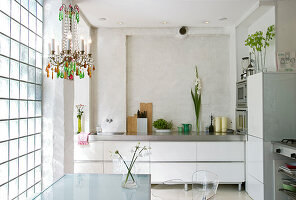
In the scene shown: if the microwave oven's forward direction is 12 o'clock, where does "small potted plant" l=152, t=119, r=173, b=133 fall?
The small potted plant is roughly at 12 o'clock from the microwave oven.

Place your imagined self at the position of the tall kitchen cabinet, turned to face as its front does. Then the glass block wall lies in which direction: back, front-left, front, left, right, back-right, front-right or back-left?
front-left

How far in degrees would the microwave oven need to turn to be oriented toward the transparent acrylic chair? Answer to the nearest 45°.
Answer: approximately 90° to its left

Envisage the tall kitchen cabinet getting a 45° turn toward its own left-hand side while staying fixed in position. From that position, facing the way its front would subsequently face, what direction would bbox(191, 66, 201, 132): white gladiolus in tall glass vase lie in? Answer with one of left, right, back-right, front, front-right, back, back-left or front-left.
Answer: right

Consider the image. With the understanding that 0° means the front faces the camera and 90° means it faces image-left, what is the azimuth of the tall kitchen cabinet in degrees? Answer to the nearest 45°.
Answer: approximately 90°

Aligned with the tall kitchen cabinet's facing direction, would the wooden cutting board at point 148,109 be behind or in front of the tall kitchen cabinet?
in front

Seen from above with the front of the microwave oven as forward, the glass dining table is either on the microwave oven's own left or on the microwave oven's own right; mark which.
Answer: on the microwave oven's own left

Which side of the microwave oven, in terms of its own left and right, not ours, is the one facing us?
left
